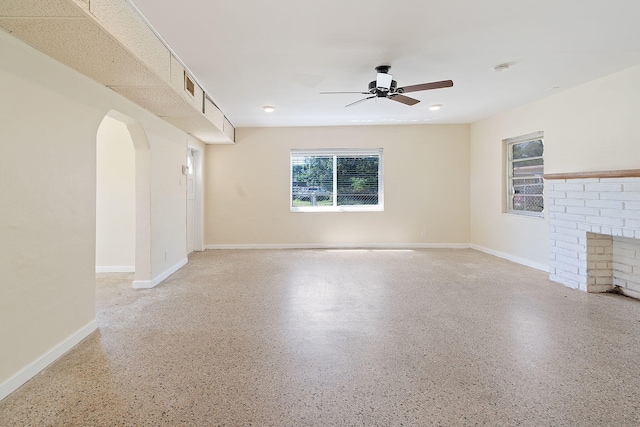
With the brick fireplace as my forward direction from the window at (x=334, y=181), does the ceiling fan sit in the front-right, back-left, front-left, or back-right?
front-right

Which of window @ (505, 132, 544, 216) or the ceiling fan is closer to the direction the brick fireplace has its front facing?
the ceiling fan

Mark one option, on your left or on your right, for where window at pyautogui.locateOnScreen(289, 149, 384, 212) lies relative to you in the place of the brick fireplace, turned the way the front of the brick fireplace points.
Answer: on your right

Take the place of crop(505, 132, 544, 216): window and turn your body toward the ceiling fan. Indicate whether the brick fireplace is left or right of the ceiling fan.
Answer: left

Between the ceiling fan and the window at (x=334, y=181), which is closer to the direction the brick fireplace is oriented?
the ceiling fan

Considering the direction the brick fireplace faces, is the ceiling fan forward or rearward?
forward

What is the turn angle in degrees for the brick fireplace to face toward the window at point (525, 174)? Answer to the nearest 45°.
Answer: approximately 90° to its right
